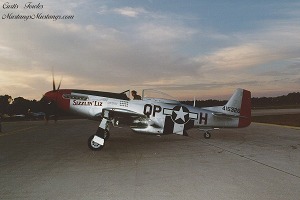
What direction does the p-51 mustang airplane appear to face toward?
to the viewer's left
